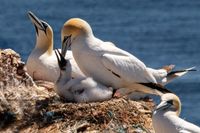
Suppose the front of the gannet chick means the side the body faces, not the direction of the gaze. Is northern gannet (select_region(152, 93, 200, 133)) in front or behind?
behind

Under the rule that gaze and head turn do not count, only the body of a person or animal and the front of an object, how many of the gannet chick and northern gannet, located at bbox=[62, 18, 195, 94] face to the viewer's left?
2

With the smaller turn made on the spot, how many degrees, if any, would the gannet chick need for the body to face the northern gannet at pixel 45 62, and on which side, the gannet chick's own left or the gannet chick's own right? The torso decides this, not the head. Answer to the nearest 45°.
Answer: approximately 45° to the gannet chick's own right

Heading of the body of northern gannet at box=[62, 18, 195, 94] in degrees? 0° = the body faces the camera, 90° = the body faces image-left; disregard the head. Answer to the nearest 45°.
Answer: approximately 90°

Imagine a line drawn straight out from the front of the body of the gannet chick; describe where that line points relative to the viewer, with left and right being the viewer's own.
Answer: facing to the left of the viewer
